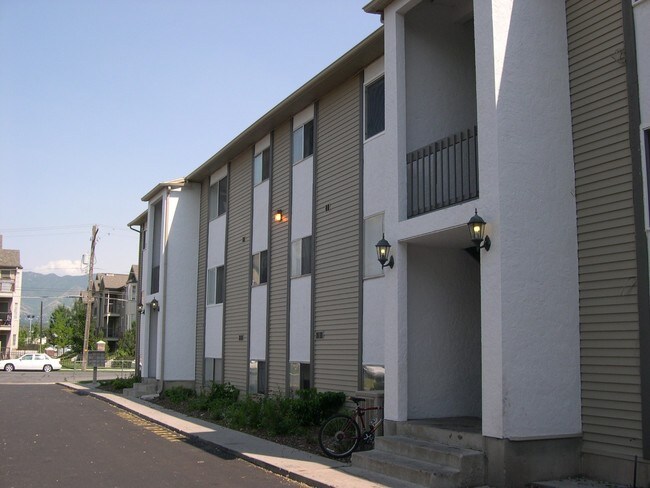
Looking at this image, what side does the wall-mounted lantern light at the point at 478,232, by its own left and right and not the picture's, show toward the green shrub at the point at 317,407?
right

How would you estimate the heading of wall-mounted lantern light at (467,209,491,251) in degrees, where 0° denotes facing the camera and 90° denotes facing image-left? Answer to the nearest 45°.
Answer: approximately 45°

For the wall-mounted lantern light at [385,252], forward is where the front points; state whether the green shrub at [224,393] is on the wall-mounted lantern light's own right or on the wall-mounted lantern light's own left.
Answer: on the wall-mounted lantern light's own right

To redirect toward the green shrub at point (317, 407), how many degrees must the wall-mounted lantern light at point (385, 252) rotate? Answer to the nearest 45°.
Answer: approximately 135° to its right

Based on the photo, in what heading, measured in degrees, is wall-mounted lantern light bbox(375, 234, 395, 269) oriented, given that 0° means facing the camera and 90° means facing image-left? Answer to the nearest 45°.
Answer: approximately 45°

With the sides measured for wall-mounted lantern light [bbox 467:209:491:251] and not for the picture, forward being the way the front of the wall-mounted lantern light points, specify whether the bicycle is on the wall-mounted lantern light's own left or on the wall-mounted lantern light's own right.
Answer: on the wall-mounted lantern light's own right
